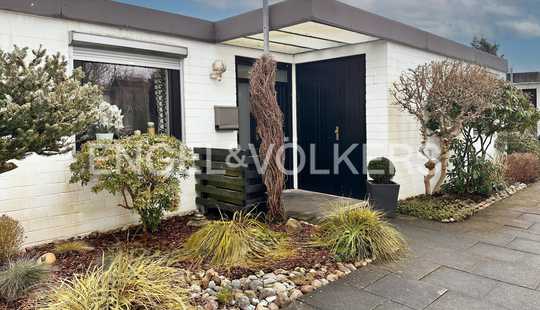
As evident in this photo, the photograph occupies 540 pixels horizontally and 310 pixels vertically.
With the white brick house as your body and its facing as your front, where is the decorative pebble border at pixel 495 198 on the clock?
The decorative pebble border is roughly at 10 o'clock from the white brick house.

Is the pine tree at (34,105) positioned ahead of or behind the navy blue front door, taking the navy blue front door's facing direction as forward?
ahead

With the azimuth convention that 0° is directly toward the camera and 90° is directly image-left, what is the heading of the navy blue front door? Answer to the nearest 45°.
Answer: approximately 45°

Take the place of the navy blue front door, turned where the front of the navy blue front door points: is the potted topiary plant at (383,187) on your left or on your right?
on your left

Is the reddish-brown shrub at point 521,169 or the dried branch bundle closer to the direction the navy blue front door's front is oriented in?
the dried branch bundle

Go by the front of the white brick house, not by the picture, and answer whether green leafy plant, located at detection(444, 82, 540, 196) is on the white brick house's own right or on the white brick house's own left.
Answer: on the white brick house's own left

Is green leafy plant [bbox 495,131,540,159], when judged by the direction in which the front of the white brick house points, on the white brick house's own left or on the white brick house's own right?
on the white brick house's own left

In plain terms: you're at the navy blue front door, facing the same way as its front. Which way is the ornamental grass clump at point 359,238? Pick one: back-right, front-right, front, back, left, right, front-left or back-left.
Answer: front-left

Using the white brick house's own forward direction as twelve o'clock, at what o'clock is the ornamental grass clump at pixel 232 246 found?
The ornamental grass clump is roughly at 1 o'clock from the white brick house.

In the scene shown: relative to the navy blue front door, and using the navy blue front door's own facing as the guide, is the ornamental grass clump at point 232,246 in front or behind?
in front

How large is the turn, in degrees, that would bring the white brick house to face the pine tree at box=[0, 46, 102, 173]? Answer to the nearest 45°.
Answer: approximately 45° to its right

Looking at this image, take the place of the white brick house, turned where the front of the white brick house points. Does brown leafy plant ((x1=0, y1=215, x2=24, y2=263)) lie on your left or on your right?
on your right

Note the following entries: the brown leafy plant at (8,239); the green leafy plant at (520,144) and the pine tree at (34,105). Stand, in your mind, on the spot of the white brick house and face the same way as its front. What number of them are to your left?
1
